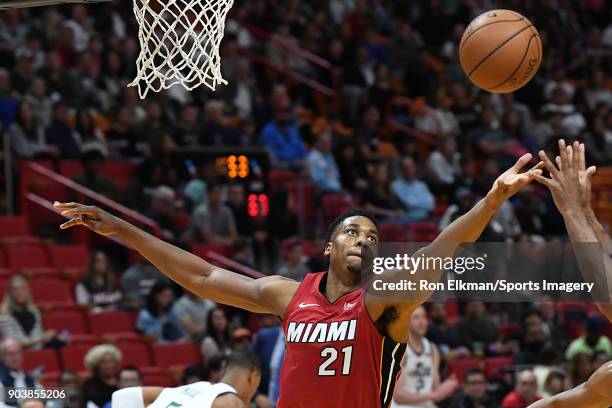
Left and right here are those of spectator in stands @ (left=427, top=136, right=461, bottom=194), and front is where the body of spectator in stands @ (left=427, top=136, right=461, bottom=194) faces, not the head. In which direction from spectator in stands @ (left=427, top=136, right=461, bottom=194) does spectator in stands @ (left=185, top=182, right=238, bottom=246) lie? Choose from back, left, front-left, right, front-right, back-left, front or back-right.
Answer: right

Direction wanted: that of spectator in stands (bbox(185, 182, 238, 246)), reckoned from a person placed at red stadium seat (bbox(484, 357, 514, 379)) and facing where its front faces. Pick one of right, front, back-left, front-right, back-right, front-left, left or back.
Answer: right

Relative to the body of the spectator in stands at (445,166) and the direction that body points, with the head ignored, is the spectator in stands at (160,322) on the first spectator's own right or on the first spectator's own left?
on the first spectator's own right

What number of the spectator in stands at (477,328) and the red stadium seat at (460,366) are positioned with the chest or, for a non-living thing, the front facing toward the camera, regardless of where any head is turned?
2

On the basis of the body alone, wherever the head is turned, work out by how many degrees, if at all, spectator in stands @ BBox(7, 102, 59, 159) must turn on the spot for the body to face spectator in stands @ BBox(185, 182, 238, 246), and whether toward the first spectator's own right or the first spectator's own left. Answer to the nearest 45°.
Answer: approximately 45° to the first spectator's own left

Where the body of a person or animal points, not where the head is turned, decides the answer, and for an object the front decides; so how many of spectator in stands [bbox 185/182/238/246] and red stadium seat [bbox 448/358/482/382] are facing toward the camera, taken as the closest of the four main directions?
2

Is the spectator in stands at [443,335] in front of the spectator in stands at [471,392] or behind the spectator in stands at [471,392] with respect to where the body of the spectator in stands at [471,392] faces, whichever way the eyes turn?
behind

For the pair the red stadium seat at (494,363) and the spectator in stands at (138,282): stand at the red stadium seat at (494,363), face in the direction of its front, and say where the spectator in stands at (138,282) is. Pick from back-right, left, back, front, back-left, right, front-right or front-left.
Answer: right

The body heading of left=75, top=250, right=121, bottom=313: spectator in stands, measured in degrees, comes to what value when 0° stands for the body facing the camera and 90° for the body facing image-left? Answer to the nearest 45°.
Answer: approximately 315°

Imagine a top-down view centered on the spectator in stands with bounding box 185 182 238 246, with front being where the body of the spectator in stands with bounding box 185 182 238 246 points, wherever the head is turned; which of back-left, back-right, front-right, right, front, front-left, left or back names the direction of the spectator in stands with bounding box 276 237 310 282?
front-left

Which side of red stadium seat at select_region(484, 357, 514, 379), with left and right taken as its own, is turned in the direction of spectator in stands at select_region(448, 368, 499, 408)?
front
